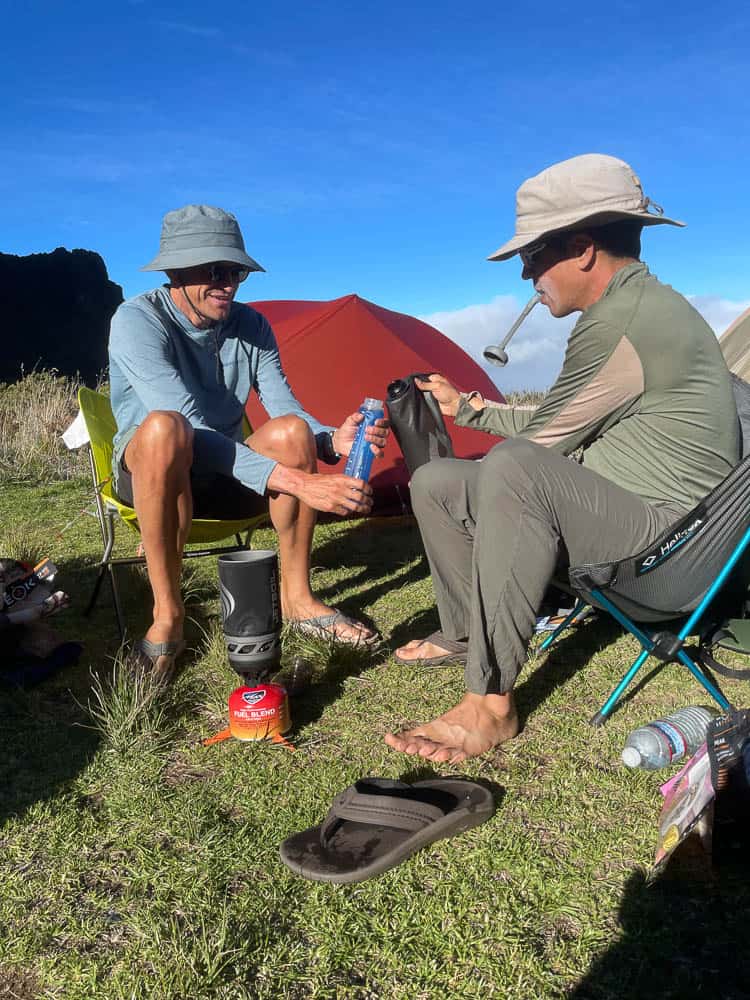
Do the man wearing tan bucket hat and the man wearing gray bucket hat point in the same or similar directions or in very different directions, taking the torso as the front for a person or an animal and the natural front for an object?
very different directions

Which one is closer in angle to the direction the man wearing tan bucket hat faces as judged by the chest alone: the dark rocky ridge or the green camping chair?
the green camping chair

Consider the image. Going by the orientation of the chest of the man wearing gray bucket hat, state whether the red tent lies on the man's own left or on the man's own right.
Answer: on the man's own left

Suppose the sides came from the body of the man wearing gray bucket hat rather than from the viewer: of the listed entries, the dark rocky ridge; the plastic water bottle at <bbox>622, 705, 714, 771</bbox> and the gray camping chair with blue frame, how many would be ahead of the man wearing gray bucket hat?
2

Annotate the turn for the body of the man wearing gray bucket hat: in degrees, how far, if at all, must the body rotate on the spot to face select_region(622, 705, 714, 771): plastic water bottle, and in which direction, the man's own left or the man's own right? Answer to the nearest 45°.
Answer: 0° — they already face it

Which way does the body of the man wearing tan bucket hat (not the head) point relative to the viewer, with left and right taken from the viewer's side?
facing to the left of the viewer

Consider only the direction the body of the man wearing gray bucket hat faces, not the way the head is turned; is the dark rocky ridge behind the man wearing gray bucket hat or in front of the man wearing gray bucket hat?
behind

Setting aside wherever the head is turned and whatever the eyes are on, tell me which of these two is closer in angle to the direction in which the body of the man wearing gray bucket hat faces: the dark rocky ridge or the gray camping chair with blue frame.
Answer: the gray camping chair with blue frame

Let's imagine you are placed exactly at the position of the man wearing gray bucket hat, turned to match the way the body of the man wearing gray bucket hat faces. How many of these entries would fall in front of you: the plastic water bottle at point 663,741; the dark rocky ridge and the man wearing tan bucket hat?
2

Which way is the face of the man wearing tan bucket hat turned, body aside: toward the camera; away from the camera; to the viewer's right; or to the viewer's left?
to the viewer's left

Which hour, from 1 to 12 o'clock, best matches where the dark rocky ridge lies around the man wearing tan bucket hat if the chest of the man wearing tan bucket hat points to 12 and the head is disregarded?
The dark rocky ridge is roughly at 2 o'clock from the man wearing tan bucket hat.

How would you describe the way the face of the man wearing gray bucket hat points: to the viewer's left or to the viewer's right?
to the viewer's right

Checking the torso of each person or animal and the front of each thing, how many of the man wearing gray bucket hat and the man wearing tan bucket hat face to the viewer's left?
1
